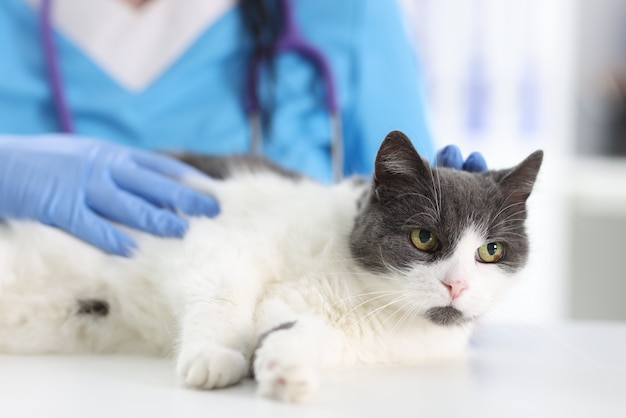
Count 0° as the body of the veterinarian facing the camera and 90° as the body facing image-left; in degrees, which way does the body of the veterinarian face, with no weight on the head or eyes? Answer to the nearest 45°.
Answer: approximately 0°

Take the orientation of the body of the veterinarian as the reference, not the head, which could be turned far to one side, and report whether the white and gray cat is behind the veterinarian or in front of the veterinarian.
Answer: in front
